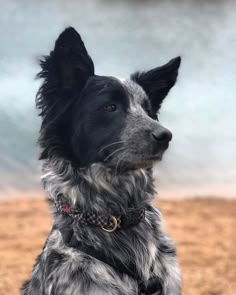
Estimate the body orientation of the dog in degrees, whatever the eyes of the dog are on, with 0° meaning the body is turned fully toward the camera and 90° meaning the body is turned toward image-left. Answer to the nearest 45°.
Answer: approximately 315°
